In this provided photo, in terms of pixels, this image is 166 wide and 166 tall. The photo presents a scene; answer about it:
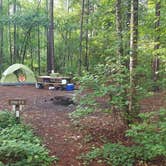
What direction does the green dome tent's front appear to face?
toward the camera

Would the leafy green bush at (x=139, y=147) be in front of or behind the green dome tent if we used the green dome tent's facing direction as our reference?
in front

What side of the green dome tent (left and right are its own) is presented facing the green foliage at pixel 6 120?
front

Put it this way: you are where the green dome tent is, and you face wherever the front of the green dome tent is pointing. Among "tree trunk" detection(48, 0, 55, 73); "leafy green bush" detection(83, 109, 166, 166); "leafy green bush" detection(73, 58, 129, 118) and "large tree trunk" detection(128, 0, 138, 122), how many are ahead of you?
3

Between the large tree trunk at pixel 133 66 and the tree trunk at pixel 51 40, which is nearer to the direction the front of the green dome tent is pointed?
the large tree trunk

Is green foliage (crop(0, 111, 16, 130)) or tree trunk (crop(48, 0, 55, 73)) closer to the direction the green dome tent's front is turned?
the green foliage

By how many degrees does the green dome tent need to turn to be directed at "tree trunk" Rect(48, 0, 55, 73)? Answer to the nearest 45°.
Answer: approximately 135° to its left

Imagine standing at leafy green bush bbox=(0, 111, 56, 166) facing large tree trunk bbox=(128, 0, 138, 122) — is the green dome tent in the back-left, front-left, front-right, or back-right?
front-left
